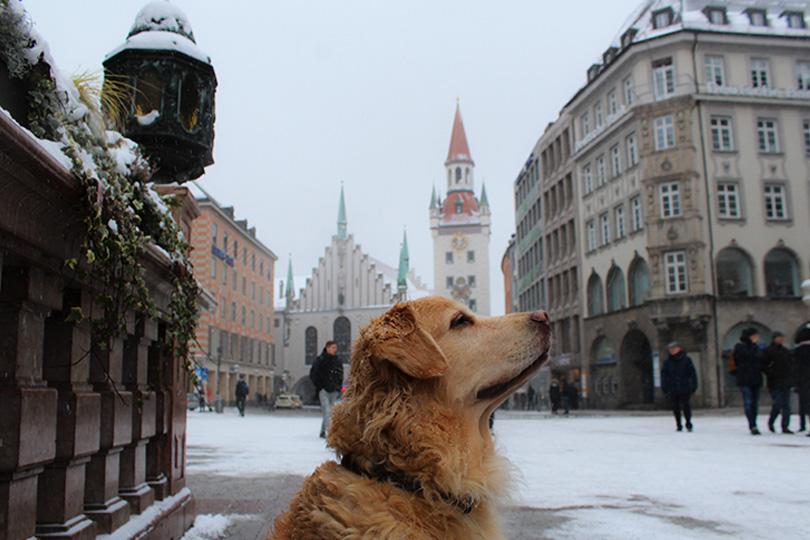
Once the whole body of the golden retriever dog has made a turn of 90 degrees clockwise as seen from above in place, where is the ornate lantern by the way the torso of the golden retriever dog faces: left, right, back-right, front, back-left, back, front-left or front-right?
back-right

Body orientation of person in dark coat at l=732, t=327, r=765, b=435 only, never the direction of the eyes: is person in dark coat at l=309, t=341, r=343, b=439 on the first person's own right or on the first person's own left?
on the first person's own right

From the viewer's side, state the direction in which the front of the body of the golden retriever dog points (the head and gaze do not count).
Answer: to the viewer's right

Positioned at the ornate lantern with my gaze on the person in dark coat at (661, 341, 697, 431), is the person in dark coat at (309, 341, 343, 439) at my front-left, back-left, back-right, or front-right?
front-left

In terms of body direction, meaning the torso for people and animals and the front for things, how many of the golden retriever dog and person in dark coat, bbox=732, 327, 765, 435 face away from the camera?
0

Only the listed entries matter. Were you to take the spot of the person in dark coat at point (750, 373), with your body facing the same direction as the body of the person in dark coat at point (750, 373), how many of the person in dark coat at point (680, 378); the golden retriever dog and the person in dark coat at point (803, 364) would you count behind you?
1

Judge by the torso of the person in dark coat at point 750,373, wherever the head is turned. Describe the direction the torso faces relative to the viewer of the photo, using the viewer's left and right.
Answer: facing the viewer and to the right of the viewer

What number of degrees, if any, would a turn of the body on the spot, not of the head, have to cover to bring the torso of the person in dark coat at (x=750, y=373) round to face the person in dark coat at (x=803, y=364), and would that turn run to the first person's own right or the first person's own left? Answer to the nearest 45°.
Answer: approximately 45° to the first person's own left

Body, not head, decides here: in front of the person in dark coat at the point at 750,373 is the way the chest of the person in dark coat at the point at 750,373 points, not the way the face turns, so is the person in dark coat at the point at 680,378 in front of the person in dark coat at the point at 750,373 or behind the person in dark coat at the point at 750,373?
behind

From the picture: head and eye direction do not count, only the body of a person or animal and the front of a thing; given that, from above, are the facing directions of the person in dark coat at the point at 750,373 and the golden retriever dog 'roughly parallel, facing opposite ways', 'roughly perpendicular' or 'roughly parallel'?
roughly perpendicular

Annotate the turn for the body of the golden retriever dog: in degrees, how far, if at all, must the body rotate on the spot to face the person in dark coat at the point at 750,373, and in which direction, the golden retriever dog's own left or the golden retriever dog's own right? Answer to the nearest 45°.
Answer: approximately 45° to the golden retriever dog's own left
